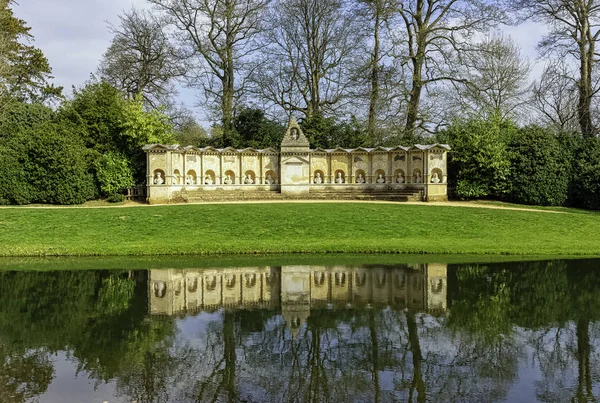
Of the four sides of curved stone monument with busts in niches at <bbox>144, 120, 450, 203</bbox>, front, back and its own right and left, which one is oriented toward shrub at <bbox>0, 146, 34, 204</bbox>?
right

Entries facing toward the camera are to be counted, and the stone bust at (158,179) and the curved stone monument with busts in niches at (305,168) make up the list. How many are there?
2

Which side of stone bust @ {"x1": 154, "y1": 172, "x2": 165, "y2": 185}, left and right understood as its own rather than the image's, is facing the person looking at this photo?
front

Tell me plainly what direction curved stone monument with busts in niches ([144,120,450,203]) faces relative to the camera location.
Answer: facing the viewer

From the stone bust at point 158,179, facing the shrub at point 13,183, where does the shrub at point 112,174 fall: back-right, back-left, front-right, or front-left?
front-right

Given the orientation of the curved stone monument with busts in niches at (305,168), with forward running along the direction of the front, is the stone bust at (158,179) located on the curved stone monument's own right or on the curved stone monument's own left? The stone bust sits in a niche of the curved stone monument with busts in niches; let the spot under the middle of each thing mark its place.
on the curved stone monument's own right

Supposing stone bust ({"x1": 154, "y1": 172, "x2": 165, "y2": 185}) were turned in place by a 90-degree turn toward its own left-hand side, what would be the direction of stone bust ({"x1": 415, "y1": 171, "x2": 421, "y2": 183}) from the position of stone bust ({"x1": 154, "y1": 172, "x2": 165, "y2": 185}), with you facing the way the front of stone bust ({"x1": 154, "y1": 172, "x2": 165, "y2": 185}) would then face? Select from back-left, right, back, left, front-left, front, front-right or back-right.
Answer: front

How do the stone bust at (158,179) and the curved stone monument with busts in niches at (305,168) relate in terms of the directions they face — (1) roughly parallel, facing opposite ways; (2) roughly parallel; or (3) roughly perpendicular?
roughly parallel

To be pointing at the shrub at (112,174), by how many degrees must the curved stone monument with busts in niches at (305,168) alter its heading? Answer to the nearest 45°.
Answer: approximately 90° to its right

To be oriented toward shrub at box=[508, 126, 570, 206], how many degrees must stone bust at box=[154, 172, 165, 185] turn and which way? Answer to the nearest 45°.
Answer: approximately 90° to its left

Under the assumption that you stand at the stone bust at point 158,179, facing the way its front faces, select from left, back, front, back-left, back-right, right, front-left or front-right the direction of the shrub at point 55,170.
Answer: right

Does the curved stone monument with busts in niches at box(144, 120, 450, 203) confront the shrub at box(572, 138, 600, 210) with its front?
no

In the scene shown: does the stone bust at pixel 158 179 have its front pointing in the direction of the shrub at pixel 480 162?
no
